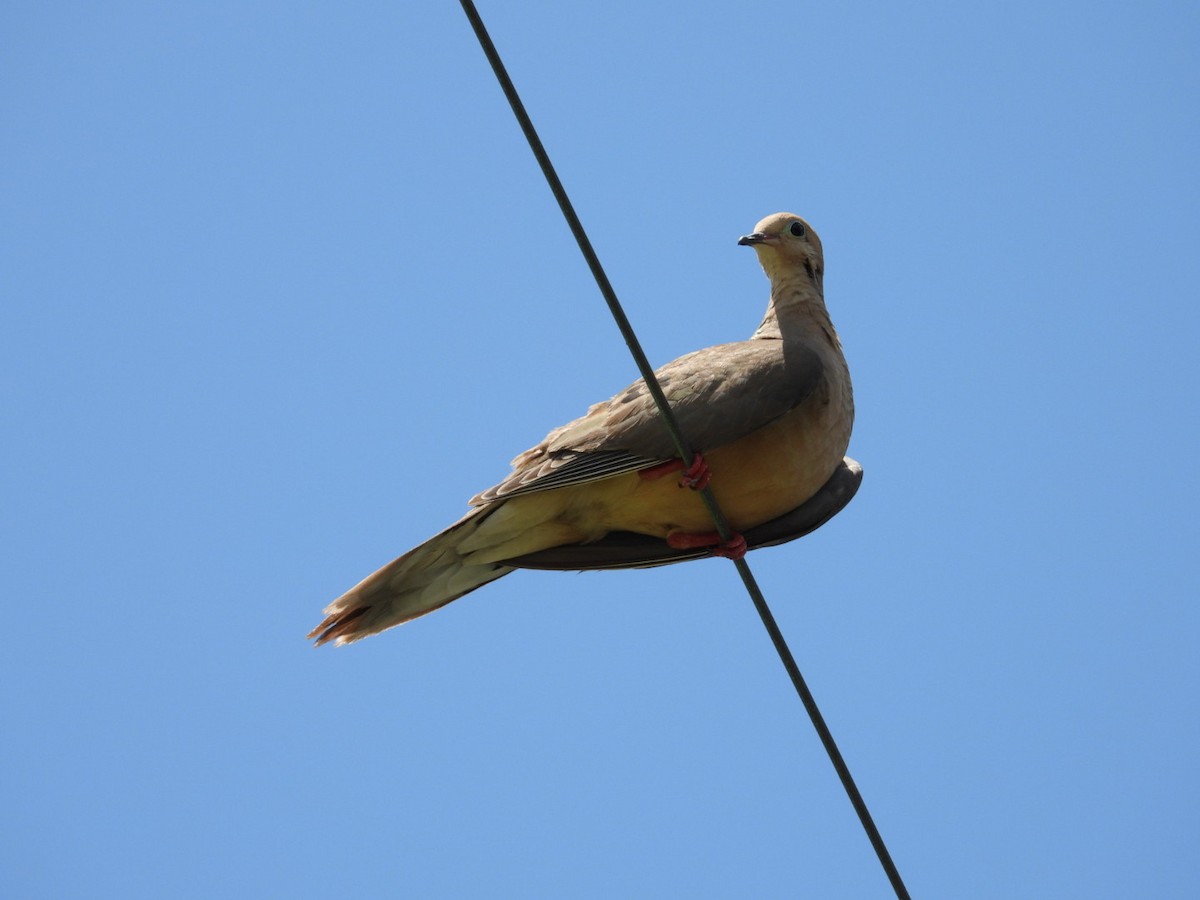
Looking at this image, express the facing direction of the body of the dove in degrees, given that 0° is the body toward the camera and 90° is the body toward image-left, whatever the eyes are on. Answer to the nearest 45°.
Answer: approximately 270°
